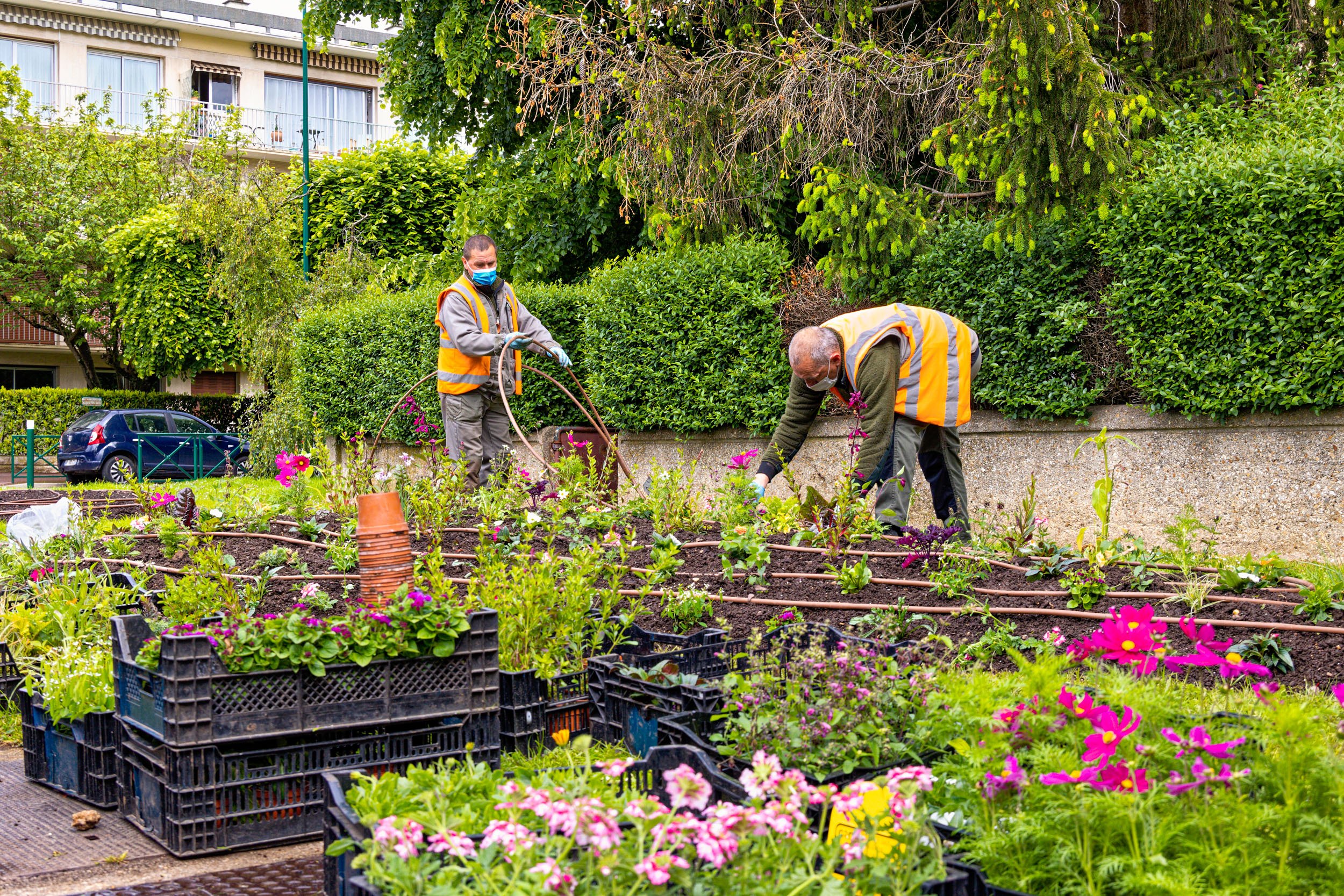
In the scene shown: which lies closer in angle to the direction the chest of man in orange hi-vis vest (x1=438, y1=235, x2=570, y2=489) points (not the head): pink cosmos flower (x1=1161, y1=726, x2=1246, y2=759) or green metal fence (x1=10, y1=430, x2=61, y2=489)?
the pink cosmos flower

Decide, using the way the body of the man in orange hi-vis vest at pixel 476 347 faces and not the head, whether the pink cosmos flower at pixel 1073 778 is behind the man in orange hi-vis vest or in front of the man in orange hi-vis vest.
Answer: in front

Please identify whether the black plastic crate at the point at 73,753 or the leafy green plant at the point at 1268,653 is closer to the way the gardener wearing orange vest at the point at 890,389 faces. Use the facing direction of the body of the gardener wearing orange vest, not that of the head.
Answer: the black plastic crate

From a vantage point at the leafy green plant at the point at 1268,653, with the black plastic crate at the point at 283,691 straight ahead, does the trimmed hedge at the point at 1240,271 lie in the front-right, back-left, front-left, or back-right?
back-right

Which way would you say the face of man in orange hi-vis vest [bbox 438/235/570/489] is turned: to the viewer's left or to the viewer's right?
to the viewer's right

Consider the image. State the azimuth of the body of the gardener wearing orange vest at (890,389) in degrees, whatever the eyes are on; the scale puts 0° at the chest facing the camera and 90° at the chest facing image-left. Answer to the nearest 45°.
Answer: approximately 90°

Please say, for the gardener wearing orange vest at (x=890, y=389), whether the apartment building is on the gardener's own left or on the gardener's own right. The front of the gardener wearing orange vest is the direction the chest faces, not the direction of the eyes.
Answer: on the gardener's own right

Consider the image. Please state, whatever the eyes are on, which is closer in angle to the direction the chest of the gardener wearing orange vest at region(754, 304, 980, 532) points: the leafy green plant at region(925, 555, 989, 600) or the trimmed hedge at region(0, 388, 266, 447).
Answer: the trimmed hedge

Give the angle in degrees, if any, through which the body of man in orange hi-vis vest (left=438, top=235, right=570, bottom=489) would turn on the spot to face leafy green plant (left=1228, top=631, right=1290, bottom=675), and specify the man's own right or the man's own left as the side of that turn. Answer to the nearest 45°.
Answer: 0° — they already face it

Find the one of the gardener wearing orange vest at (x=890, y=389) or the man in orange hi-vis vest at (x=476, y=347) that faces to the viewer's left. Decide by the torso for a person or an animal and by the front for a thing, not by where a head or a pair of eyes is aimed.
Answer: the gardener wearing orange vest

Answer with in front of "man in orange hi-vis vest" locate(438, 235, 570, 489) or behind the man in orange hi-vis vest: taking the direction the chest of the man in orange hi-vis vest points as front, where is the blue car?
behind

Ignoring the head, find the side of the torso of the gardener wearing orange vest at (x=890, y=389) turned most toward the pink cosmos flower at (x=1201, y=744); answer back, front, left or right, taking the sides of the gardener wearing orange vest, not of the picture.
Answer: left

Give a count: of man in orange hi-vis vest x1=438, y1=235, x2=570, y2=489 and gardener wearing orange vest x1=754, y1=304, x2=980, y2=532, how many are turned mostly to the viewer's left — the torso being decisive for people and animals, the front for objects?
1

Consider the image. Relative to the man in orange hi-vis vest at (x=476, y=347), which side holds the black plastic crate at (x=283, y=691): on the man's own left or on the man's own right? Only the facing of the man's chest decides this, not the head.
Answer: on the man's own right

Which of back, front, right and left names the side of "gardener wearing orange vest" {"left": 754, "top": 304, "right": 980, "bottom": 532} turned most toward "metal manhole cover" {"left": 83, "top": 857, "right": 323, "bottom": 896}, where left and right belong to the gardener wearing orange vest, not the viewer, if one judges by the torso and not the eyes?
left

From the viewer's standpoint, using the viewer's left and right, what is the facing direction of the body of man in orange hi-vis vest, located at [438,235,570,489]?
facing the viewer and to the right of the viewer

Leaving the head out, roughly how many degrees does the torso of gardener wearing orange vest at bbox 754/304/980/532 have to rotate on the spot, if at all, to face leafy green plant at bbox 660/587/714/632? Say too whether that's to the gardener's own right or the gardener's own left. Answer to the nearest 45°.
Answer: approximately 90° to the gardener's own left

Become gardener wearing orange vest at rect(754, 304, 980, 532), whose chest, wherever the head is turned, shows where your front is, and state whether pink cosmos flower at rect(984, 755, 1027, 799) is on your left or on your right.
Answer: on your left

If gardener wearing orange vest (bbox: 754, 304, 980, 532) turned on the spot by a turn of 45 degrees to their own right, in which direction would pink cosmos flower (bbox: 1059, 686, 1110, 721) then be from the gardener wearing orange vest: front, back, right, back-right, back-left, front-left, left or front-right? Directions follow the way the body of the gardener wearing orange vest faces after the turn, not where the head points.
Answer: back-left
